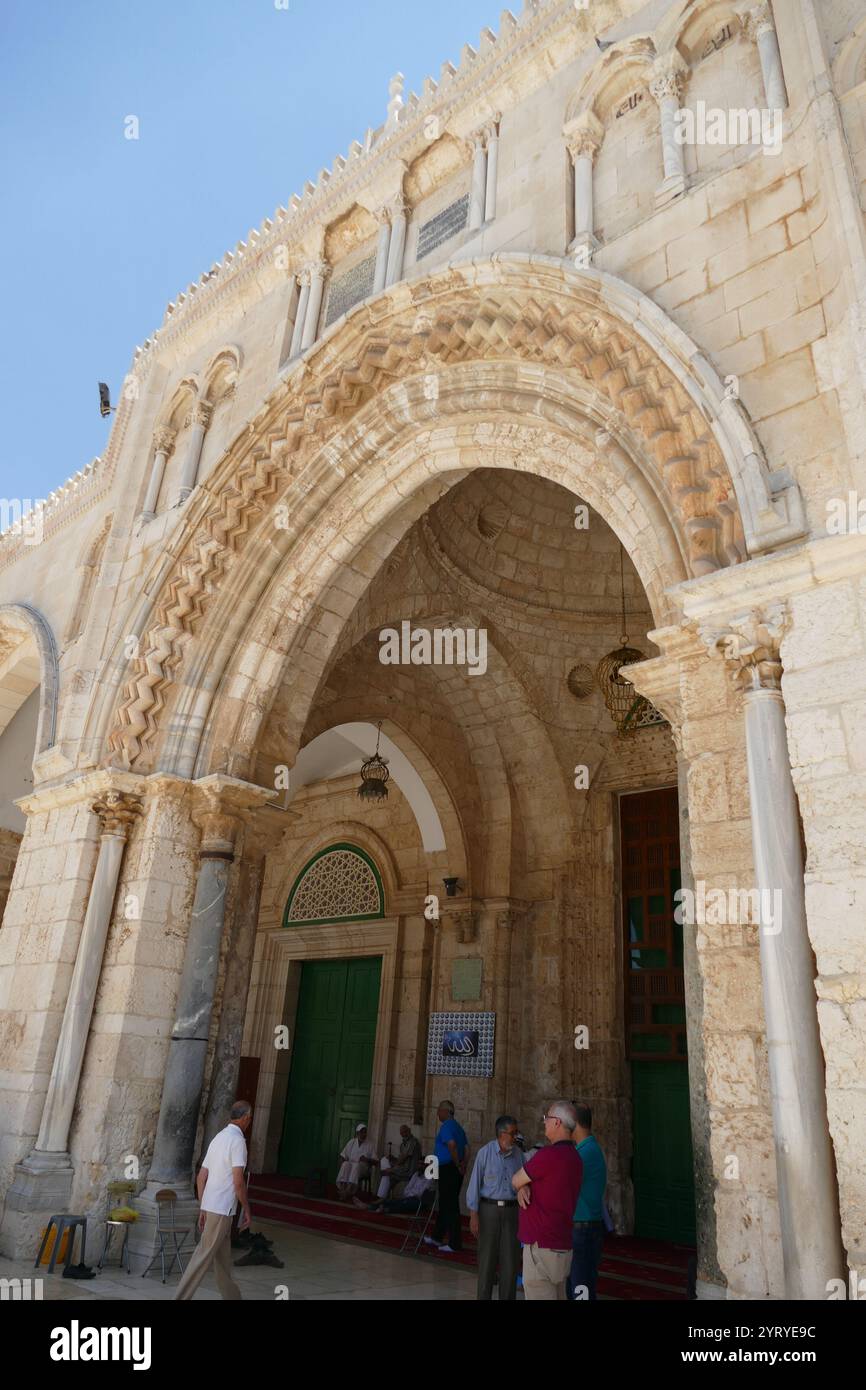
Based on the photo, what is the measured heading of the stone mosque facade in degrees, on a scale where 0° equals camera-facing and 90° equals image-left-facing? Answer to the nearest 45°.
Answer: approximately 45°

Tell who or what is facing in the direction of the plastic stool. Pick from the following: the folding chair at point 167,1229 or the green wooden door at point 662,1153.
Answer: the green wooden door

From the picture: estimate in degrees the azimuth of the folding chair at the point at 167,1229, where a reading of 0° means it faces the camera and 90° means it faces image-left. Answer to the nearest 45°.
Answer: approximately 315°

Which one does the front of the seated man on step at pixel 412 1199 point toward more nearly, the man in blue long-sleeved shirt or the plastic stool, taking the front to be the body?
the plastic stool

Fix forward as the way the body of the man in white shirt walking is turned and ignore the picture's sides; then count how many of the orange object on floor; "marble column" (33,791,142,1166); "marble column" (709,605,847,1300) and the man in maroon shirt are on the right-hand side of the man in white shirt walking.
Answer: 2

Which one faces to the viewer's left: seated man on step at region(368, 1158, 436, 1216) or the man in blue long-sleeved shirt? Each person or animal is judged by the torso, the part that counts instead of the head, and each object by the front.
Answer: the seated man on step

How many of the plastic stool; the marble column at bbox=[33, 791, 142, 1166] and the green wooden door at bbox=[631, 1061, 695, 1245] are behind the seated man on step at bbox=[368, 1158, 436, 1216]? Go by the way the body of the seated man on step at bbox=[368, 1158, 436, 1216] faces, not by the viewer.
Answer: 1
